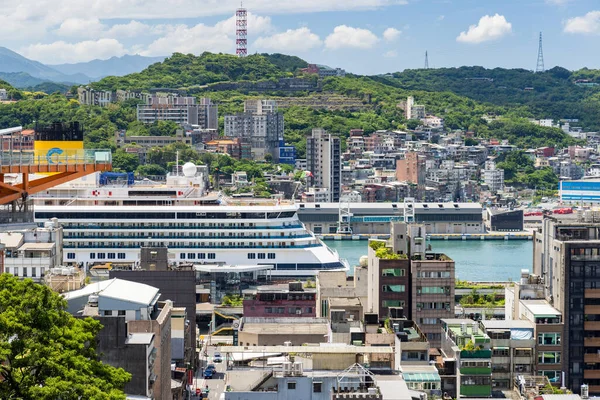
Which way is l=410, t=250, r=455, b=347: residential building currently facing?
toward the camera

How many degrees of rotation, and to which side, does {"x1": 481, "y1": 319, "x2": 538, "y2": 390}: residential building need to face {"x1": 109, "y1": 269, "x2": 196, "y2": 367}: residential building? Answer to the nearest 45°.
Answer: approximately 90° to its right

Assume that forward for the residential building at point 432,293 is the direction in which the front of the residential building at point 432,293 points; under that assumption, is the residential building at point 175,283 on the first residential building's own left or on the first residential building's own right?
on the first residential building's own right

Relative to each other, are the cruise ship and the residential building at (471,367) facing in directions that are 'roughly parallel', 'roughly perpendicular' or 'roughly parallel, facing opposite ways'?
roughly perpendicular

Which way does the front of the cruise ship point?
to the viewer's right

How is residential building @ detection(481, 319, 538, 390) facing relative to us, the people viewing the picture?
facing the viewer

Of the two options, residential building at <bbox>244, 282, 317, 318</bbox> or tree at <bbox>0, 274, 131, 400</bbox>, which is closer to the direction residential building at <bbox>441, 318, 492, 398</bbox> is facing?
the tree

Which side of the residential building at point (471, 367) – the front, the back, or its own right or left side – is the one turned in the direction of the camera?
front
